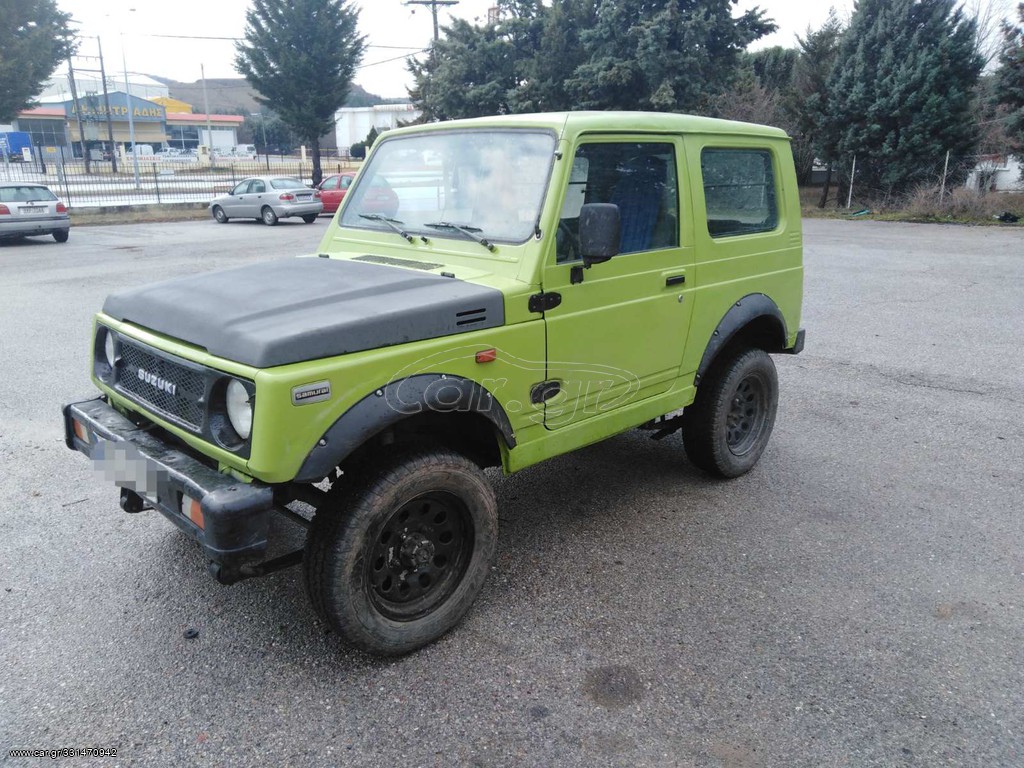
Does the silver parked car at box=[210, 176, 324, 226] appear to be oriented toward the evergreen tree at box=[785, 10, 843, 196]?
no

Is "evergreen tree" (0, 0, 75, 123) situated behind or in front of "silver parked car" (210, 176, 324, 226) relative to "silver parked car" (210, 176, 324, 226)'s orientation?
in front

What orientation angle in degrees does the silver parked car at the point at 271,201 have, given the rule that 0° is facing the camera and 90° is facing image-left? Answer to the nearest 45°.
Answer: approximately 135°

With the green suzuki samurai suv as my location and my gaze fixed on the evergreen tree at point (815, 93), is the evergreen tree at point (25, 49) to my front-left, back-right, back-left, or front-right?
front-left

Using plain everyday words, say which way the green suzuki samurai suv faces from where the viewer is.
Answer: facing the viewer and to the left of the viewer

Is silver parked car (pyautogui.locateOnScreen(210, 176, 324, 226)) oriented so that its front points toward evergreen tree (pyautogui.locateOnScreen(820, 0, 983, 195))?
no

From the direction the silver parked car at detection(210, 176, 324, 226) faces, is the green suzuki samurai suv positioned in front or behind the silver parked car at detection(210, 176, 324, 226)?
behind

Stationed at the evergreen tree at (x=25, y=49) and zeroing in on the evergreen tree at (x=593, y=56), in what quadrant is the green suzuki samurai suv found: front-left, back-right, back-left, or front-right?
front-right

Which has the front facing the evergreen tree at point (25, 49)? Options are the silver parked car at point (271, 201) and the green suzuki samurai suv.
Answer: the silver parked car

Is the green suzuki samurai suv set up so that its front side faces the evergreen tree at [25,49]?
no

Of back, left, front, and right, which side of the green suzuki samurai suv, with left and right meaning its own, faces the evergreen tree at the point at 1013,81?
back

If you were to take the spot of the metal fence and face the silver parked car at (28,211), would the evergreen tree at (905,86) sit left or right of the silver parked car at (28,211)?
left

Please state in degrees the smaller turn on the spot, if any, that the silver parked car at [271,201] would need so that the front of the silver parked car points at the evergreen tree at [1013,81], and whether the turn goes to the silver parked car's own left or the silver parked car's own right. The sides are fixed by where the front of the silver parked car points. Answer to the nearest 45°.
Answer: approximately 135° to the silver parked car's own right

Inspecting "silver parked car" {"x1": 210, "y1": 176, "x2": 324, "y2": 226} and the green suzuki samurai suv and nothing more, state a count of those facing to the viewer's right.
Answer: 0

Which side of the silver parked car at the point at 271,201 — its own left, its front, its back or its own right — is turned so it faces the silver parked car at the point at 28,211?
left

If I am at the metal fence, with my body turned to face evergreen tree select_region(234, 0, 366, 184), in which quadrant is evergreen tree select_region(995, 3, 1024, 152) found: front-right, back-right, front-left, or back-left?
front-right
